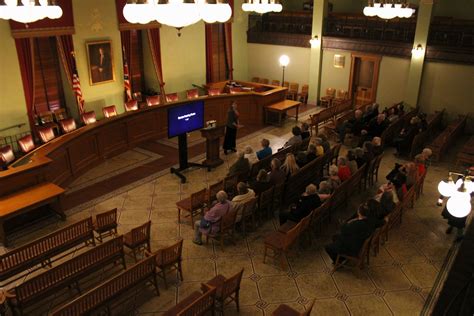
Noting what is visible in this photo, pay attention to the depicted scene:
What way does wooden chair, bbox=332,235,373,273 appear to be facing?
to the viewer's left

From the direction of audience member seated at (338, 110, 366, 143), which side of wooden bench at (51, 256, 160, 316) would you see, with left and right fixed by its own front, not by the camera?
right

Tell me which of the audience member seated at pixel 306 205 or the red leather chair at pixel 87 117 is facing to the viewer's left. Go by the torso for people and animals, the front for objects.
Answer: the audience member seated

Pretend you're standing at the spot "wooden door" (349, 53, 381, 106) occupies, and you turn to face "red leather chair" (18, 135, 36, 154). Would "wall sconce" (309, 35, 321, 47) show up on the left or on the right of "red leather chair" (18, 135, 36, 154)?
right

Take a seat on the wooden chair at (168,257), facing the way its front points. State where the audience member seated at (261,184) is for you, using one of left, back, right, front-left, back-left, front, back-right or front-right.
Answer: right

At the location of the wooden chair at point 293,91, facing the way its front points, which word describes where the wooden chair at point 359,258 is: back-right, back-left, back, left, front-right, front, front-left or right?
front-left

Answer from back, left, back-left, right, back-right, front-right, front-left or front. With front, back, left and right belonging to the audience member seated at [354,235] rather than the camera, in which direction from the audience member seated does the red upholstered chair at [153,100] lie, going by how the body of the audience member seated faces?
front

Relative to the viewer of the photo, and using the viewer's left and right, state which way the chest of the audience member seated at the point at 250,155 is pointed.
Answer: facing away from the viewer and to the left of the viewer

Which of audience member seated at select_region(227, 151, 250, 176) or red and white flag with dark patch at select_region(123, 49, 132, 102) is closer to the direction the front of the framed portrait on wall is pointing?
the audience member seated

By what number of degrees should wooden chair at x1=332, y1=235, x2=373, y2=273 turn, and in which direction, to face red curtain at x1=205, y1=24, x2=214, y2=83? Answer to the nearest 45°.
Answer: approximately 45° to its right

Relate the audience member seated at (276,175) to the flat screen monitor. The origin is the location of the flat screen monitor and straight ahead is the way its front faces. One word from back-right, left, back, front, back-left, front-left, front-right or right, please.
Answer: front

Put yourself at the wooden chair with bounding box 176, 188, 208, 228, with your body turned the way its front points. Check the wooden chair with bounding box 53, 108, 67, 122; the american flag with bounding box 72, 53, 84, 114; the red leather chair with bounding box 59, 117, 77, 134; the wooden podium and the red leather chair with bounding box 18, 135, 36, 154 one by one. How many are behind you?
0

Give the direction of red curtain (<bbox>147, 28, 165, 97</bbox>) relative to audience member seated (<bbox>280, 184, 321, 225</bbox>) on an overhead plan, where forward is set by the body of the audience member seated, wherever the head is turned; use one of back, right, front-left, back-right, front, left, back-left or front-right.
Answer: front-right

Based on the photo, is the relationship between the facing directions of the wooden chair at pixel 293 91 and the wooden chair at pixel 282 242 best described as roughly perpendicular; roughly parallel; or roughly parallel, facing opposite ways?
roughly perpendicular

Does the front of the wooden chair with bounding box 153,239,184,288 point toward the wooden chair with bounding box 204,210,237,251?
no

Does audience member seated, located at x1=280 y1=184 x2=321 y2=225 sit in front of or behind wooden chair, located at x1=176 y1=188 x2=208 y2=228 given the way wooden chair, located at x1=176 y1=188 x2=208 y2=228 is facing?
behind

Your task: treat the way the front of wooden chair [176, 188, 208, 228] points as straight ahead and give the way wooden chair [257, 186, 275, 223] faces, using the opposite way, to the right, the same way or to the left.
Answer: the same way

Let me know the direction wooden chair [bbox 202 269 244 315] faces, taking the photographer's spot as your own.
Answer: facing away from the viewer and to the left of the viewer

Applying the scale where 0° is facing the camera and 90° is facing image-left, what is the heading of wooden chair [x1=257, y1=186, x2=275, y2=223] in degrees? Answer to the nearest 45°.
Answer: approximately 135°

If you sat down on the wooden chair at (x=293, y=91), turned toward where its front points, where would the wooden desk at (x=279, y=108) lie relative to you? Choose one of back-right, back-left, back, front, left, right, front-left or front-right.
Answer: front-left

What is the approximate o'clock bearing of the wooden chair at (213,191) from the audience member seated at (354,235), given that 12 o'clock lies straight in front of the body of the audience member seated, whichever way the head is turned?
The wooden chair is roughly at 11 o'clock from the audience member seated.
